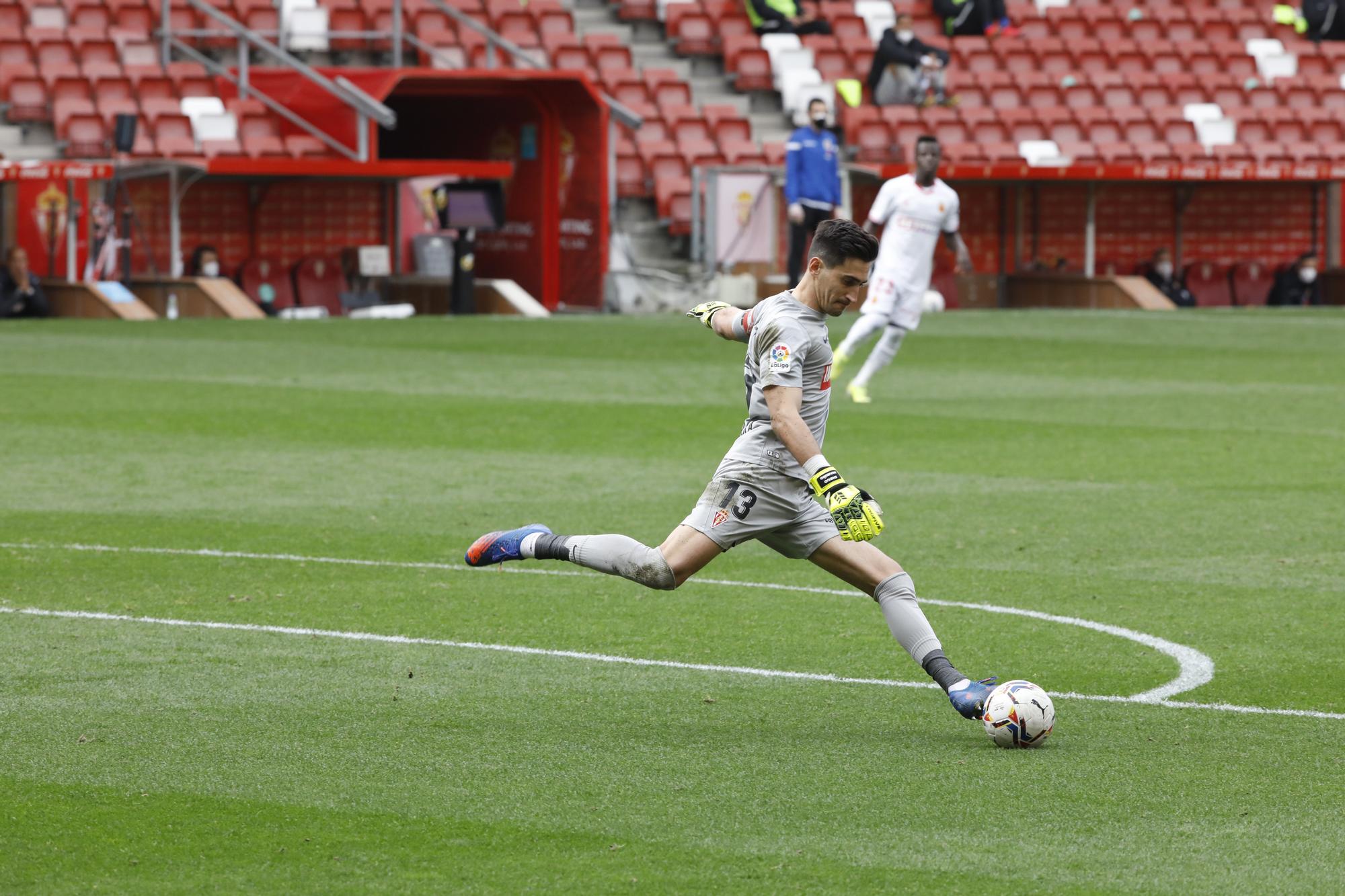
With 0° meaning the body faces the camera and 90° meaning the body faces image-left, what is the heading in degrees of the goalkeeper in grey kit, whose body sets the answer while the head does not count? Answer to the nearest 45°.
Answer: approximately 270°

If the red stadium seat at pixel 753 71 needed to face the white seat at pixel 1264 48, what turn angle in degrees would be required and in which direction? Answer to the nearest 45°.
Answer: approximately 135° to its left

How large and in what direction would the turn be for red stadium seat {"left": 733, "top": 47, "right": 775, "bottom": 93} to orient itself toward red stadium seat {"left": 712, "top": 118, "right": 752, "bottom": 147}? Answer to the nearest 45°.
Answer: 0° — it already faces it

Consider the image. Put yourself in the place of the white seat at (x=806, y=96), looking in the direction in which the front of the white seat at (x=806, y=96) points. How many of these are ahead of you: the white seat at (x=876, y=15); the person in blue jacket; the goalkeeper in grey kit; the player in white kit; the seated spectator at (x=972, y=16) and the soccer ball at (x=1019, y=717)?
4

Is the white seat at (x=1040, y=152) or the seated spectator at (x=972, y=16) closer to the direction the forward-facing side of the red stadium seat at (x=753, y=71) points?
the white seat

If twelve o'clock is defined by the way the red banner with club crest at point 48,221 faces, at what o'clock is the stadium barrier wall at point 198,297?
The stadium barrier wall is roughly at 10 o'clock from the red banner with club crest.

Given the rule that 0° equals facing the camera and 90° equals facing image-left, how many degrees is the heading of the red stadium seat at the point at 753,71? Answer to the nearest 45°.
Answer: approximately 0°

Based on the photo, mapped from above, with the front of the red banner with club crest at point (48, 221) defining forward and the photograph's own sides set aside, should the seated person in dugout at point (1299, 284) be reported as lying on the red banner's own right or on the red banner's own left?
on the red banner's own left

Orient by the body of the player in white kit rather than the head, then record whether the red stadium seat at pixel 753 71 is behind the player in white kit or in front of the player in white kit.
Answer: behind

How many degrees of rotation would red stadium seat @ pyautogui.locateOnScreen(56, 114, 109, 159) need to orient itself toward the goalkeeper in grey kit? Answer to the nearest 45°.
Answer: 0° — it already faces them
